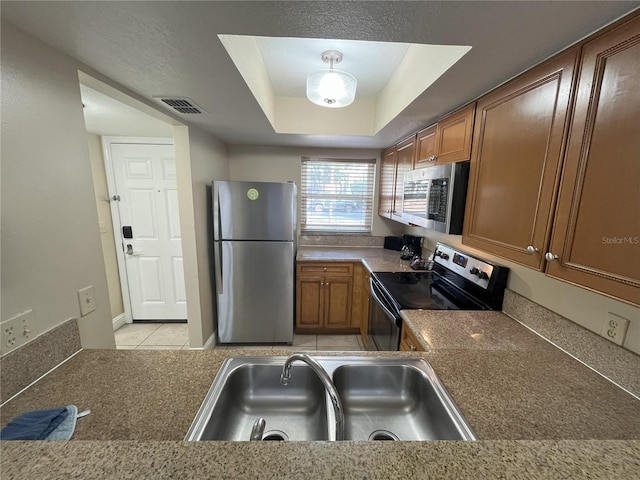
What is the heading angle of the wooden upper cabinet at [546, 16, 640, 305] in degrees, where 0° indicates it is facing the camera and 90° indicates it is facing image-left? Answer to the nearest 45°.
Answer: approximately 45°

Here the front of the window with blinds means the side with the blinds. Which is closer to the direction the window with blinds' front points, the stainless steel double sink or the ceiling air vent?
the stainless steel double sink

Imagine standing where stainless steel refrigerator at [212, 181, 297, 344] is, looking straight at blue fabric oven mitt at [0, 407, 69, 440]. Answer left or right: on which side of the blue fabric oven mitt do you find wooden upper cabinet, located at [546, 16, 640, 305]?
left

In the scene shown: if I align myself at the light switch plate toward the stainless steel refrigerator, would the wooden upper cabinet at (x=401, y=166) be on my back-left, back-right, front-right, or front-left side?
front-right

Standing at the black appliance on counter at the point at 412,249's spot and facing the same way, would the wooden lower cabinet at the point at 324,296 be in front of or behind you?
in front

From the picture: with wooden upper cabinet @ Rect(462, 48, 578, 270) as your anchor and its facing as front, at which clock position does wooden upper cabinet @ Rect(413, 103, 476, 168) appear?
wooden upper cabinet @ Rect(413, 103, 476, 168) is roughly at 3 o'clock from wooden upper cabinet @ Rect(462, 48, 578, 270).

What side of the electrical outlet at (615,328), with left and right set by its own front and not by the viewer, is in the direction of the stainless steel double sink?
front

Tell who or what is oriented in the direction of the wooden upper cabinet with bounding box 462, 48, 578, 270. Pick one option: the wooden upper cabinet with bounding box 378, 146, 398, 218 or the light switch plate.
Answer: the light switch plate

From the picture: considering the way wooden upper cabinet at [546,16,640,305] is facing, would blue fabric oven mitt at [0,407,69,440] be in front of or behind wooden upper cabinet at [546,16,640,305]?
in front

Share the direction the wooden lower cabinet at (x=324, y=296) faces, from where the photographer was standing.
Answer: facing the viewer

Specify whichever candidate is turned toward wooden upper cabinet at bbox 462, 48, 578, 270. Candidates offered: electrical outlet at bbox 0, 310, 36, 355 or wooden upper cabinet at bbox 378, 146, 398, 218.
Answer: the electrical outlet

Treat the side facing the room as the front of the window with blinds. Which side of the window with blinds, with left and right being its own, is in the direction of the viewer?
front

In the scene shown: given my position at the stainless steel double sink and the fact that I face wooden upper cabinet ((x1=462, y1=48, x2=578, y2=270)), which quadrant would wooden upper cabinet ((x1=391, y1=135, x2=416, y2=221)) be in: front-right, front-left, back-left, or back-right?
front-left

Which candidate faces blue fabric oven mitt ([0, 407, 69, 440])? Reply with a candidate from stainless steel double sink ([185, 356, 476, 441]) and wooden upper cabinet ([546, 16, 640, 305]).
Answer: the wooden upper cabinet

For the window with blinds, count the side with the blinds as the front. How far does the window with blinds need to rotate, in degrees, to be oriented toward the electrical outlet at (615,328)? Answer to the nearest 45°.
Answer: approximately 45° to its left

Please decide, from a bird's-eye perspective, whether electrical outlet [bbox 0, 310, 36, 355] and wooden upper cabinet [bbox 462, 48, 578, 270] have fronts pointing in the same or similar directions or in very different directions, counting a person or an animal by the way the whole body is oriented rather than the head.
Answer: very different directions

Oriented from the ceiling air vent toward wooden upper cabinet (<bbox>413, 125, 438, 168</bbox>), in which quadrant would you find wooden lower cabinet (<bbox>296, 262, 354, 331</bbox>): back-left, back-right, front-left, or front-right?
front-left
